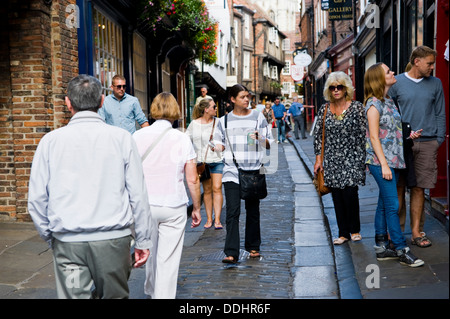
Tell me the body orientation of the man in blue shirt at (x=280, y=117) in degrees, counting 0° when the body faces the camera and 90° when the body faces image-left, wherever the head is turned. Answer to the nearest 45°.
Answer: approximately 0°

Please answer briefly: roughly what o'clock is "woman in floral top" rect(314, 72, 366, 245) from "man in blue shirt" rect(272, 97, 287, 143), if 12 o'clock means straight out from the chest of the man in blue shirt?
The woman in floral top is roughly at 12 o'clock from the man in blue shirt.

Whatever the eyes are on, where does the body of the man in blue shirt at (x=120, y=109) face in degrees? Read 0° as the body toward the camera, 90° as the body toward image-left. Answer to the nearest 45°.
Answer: approximately 0°

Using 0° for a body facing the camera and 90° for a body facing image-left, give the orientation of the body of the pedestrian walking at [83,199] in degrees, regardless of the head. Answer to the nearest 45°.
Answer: approximately 180°

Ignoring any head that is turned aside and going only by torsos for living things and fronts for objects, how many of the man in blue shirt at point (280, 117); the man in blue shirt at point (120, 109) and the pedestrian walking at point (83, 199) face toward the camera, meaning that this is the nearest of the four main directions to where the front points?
2
